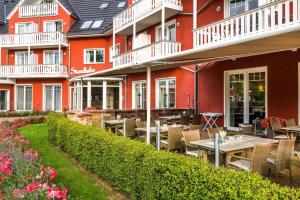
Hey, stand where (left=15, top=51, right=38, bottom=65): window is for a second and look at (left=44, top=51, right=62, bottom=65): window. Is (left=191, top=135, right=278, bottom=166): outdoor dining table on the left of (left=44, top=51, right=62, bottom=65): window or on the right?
right

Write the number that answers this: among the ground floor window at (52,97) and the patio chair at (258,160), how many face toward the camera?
1

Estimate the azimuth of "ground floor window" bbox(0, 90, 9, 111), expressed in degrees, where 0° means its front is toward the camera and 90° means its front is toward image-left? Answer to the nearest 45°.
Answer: approximately 0°

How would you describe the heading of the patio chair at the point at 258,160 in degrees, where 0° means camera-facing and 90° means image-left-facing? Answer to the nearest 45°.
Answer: approximately 135°

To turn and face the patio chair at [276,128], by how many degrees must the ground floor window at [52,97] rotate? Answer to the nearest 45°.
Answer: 0° — it already faces it
